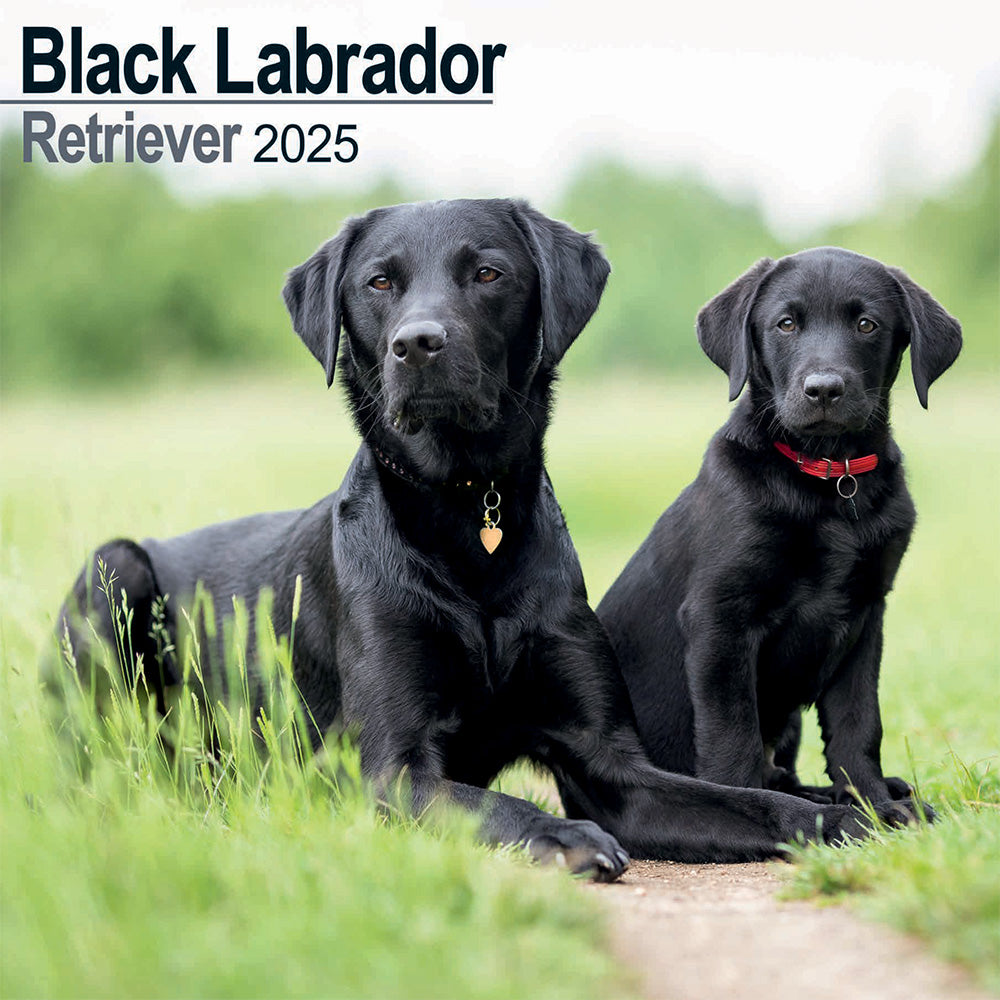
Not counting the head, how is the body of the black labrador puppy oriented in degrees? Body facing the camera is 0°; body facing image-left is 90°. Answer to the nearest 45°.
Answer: approximately 315°

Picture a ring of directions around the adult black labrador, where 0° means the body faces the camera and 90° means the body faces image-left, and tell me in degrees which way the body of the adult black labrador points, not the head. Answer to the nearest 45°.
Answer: approximately 315°

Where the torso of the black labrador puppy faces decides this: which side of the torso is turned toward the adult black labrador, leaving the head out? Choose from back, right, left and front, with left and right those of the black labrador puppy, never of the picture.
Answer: right

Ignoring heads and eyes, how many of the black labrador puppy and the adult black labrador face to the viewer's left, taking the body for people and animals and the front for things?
0
